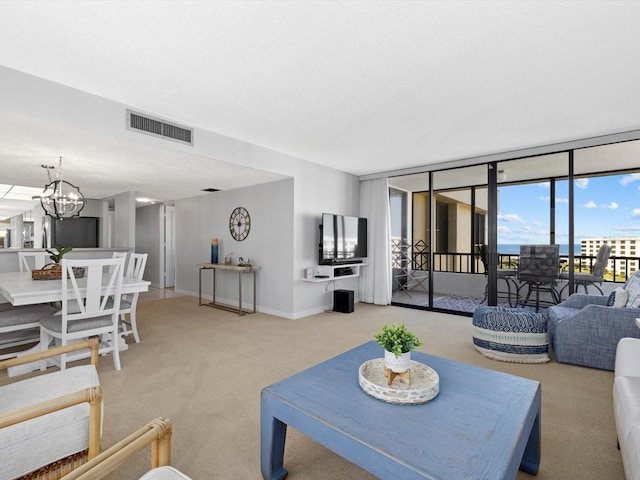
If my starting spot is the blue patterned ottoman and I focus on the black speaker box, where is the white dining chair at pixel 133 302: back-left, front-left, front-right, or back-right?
front-left

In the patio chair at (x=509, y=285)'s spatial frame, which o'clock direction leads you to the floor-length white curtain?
The floor-length white curtain is roughly at 6 o'clock from the patio chair.

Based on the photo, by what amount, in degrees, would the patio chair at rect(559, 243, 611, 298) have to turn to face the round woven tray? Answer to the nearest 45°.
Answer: approximately 90° to its left

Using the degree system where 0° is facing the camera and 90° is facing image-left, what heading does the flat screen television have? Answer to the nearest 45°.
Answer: approximately 315°

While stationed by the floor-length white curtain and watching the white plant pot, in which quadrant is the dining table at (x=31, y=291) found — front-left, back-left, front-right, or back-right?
front-right

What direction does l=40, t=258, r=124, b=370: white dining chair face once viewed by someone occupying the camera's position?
facing away from the viewer and to the left of the viewer

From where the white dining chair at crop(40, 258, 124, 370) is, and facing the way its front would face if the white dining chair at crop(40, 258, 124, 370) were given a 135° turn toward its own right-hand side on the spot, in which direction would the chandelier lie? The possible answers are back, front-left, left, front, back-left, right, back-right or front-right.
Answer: left

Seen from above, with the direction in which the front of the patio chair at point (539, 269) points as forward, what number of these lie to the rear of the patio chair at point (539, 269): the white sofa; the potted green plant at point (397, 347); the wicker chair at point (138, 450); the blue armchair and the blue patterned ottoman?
5

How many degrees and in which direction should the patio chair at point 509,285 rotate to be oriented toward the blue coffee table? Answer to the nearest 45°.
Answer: approximately 90° to its right

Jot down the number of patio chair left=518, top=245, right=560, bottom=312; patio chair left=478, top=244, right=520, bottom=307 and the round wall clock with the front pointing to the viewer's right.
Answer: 1

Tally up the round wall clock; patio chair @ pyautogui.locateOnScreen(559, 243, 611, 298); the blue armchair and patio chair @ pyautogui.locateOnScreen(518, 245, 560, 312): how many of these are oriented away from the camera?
1

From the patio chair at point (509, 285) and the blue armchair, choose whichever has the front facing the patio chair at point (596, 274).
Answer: the patio chair at point (509, 285)

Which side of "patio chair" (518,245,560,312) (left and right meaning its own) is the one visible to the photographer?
back

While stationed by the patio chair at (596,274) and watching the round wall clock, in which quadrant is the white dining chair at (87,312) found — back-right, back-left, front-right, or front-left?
front-left

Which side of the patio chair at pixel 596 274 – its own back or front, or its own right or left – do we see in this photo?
left

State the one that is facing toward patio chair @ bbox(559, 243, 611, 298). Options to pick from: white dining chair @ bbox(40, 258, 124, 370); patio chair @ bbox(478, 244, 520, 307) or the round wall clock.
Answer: patio chair @ bbox(478, 244, 520, 307)

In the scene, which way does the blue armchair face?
to the viewer's left
